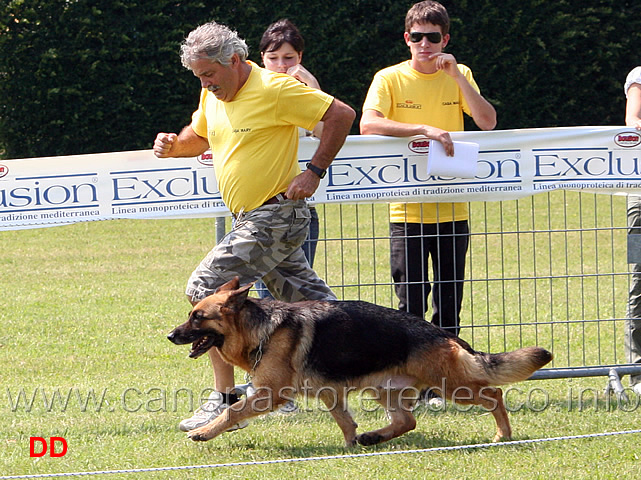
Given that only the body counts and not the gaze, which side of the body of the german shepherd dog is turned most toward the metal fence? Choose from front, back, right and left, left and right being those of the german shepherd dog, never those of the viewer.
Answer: right

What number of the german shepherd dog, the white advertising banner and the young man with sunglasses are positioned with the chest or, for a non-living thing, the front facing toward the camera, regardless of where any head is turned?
2

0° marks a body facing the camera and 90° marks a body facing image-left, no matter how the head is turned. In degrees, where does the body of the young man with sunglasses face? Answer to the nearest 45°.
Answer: approximately 0°

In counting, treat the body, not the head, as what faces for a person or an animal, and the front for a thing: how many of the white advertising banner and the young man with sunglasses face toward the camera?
2

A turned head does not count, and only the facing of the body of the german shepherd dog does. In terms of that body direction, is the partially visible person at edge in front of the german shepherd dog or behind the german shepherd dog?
behind

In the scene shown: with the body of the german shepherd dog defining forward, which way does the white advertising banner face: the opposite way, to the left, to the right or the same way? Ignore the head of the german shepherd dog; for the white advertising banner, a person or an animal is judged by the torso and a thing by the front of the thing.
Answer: to the left

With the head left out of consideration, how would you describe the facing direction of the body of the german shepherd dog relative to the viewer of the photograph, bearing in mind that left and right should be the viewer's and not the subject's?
facing to the left of the viewer
